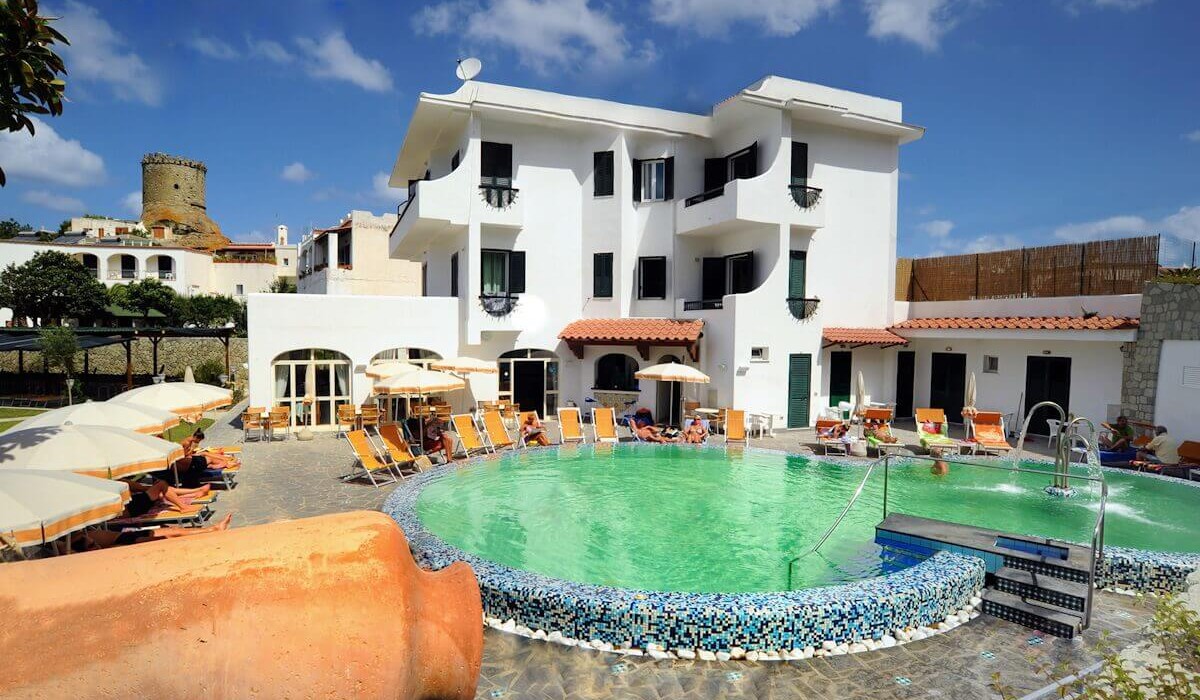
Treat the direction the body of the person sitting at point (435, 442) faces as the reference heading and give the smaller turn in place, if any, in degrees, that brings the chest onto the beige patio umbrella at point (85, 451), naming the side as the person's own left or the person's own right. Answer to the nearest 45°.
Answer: approximately 90° to the person's own right

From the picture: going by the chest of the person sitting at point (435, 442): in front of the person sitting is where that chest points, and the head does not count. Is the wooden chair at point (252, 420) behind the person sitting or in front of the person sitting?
behind

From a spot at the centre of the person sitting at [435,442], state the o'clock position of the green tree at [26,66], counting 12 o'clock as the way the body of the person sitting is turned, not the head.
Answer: The green tree is roughly at 2 o'clock from the person sitting.

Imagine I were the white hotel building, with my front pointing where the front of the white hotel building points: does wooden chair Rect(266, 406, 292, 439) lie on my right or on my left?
on my right

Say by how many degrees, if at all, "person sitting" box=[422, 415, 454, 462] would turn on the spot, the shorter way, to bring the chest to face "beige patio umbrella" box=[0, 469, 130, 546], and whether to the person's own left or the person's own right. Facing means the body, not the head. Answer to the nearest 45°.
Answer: approximately 45° to the person's own right

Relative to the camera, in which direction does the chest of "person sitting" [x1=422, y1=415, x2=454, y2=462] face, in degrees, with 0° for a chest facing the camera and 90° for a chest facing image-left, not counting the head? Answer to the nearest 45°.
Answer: approximately 315°

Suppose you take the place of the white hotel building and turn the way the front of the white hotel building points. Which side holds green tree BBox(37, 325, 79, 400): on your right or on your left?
on your right

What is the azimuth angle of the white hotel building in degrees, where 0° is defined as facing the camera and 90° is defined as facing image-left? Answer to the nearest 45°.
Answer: approximately 0°
